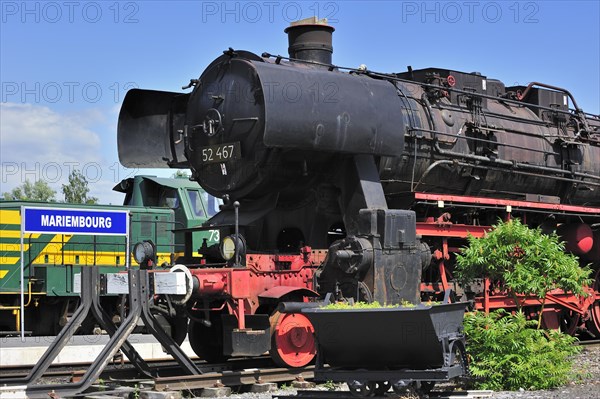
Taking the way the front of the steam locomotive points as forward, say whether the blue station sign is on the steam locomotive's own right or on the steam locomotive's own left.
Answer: on the steam locomotive's own right

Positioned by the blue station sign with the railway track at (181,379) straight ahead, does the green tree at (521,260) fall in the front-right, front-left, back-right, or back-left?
front-left

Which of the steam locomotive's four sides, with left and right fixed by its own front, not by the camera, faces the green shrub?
left
